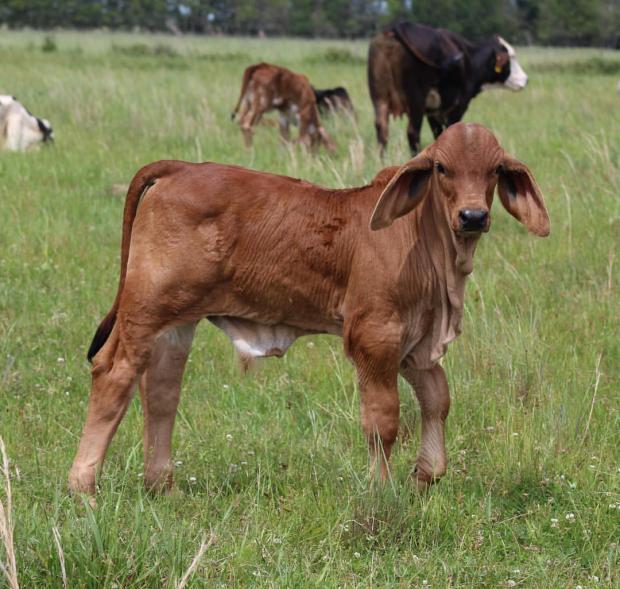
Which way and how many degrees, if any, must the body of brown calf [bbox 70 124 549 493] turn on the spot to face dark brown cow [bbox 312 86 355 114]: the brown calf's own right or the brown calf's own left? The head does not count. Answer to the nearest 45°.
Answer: approximately 90° to the brown calf's own left

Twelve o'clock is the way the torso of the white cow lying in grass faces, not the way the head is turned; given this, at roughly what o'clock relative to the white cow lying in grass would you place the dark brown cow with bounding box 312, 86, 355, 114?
The dark brown cow is roughly at 11 o'clock from the white cow lying in grass.

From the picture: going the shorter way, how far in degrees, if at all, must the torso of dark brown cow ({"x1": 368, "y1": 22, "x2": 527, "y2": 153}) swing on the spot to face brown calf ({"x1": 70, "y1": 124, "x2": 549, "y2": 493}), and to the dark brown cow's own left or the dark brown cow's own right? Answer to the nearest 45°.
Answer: approximately 135° to the dark brown cow's own right

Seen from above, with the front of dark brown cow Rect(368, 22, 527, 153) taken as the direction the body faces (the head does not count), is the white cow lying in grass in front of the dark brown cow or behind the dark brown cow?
behind

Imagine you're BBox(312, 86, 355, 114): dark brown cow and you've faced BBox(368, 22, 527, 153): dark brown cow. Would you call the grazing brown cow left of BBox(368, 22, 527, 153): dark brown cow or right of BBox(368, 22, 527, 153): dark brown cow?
right

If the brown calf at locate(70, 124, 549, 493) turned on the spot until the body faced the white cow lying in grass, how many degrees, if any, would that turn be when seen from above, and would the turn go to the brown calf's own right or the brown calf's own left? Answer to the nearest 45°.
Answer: approximately 90° to the brown calf's own left

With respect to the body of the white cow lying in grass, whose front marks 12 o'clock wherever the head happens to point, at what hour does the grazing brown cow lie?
The grazing brown cow is roughly at 11 o'clock from the white cow lying in grass.

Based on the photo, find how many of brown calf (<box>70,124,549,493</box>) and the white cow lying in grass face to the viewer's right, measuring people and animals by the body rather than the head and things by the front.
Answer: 2

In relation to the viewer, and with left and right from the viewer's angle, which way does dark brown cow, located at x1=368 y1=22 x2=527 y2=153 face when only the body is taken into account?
facing away from the viewer and to the right of the viewer

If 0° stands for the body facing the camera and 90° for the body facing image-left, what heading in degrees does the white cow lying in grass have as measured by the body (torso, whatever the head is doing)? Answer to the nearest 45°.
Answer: approximately 270°

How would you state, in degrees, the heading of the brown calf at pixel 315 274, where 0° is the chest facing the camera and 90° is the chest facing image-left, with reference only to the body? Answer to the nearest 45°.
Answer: approximately 270°
